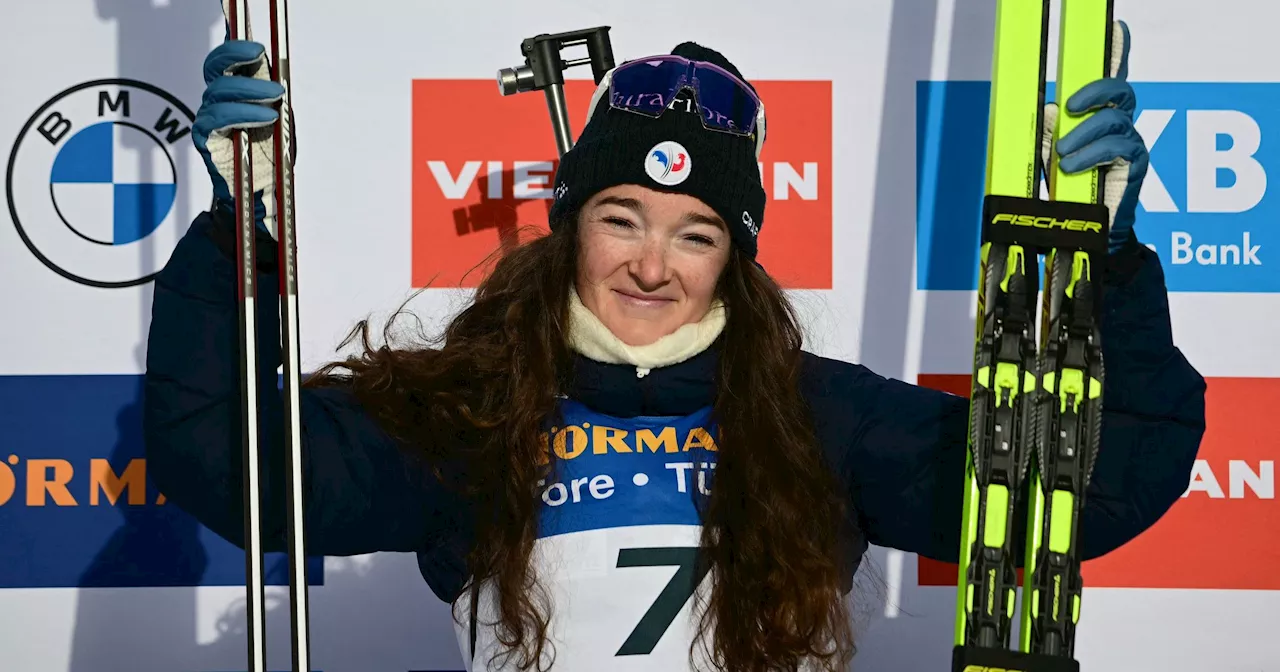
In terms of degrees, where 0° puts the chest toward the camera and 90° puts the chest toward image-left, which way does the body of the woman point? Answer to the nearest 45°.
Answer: approximately 0°
